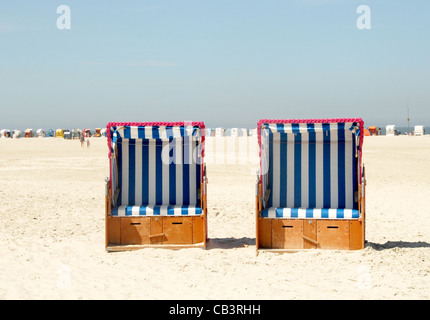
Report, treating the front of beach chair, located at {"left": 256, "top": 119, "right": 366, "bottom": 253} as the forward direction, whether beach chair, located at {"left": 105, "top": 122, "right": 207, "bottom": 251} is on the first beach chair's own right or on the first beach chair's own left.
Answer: on the first beach chair's own right

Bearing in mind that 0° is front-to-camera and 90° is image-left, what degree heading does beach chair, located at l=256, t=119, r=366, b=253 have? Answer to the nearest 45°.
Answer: approximately 0°

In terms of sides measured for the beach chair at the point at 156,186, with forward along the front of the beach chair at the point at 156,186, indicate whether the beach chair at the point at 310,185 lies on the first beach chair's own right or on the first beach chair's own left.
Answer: on the first beach chair's own left

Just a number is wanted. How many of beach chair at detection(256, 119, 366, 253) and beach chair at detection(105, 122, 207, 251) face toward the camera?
2

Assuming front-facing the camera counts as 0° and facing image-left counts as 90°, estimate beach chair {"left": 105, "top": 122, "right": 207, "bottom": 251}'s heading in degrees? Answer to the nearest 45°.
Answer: approximately 0°
